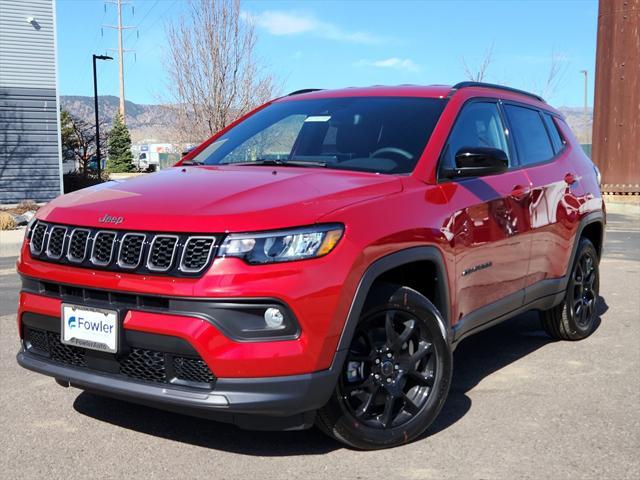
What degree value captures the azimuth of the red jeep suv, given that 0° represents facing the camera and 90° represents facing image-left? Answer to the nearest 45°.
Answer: approximately 45°

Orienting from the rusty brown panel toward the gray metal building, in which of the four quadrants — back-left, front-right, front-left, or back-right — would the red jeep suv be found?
front-left

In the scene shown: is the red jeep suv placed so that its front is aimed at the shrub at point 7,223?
no

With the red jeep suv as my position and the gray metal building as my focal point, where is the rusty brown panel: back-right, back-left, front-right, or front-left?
front-right

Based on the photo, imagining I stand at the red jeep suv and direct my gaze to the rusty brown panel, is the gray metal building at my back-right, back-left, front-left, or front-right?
front-left

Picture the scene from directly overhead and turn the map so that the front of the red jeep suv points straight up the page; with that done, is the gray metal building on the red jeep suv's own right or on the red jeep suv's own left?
on the red jeep suv's own right

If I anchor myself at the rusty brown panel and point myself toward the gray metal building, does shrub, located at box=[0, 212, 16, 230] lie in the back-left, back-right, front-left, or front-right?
front-left

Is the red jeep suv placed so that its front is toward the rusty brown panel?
no
